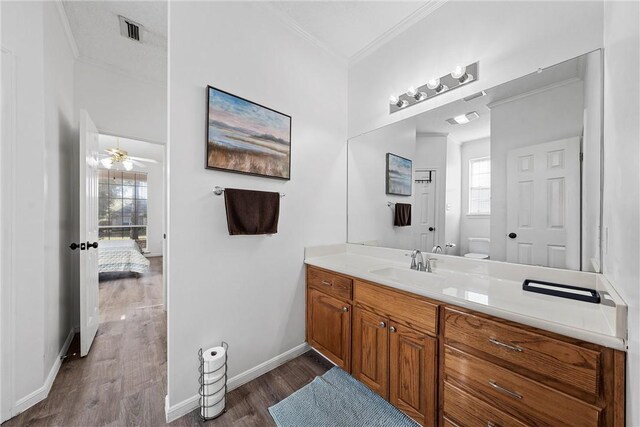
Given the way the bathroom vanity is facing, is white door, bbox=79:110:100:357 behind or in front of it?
in front

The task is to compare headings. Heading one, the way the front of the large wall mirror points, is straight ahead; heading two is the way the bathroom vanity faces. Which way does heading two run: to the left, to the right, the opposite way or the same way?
the same way

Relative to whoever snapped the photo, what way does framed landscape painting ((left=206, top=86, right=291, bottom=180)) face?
facing the viewer and to the right of the viewer

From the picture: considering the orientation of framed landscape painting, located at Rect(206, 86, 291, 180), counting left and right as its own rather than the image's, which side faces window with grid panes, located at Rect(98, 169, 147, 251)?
back

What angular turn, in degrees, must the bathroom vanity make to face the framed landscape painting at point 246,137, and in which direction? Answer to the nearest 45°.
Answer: approximately 45° to its right

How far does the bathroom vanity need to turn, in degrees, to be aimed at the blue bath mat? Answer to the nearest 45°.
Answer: approximately 45° to its right

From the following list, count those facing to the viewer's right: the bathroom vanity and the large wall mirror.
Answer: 0

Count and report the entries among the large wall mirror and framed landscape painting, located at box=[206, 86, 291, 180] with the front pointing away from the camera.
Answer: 0

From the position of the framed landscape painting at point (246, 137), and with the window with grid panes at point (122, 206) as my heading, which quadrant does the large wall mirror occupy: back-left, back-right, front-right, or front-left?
back-right

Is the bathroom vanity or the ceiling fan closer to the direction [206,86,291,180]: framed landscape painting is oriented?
the bathroom vanity

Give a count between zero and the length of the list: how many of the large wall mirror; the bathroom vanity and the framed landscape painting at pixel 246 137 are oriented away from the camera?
0

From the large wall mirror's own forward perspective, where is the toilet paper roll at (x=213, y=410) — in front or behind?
in front
